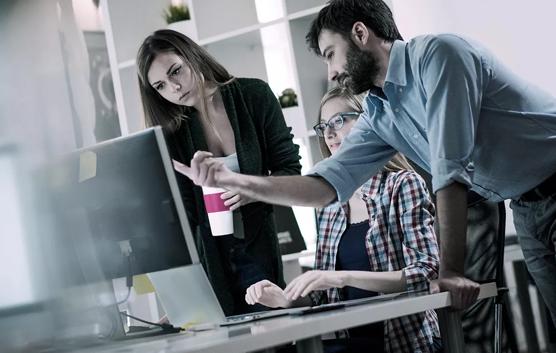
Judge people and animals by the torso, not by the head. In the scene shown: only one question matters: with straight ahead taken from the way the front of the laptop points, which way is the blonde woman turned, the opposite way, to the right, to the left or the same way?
the opposite way

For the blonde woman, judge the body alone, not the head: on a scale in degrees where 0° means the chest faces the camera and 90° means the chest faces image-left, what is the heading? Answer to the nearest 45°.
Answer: approximately 45°

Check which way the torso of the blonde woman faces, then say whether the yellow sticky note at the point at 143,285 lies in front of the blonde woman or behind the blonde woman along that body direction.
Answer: in front

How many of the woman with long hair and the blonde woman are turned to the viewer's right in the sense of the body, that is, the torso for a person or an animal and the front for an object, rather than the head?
0

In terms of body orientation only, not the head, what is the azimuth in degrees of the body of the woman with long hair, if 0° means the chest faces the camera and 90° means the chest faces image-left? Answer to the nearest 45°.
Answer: approximately 45°

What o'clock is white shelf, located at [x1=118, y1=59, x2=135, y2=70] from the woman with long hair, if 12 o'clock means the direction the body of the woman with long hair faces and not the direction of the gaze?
The white shelf is roughly at 4 o'clock from the woman with long hair.

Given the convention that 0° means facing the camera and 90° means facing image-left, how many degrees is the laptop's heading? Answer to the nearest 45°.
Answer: approximately 225°

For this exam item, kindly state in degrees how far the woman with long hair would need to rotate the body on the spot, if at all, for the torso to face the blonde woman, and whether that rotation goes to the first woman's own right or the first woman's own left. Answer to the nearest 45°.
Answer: approximately 90° to the first woman's own left

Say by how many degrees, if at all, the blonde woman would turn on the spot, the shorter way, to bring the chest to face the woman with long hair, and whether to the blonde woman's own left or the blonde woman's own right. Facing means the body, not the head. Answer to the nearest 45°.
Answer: approximately 90° to the blonde woman's own right

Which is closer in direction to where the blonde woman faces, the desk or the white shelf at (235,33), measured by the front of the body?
the desk

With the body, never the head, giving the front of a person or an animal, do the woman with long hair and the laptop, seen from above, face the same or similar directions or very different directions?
very different directions

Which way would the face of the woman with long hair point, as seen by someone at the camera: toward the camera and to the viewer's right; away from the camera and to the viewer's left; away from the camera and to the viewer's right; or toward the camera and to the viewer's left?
toward the camera and to the viewer's left

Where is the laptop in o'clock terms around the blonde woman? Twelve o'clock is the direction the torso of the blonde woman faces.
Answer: The laptop is roughly at 12 o'clock from the blonde woman.

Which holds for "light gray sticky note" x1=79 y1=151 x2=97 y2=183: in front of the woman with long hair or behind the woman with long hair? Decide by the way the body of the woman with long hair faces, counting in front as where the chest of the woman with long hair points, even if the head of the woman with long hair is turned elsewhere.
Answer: in front

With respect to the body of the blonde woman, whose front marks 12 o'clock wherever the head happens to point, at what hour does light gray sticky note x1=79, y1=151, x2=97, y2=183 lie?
The light gray sticky note is roughly at 12 o'clock from the blonde woman.
